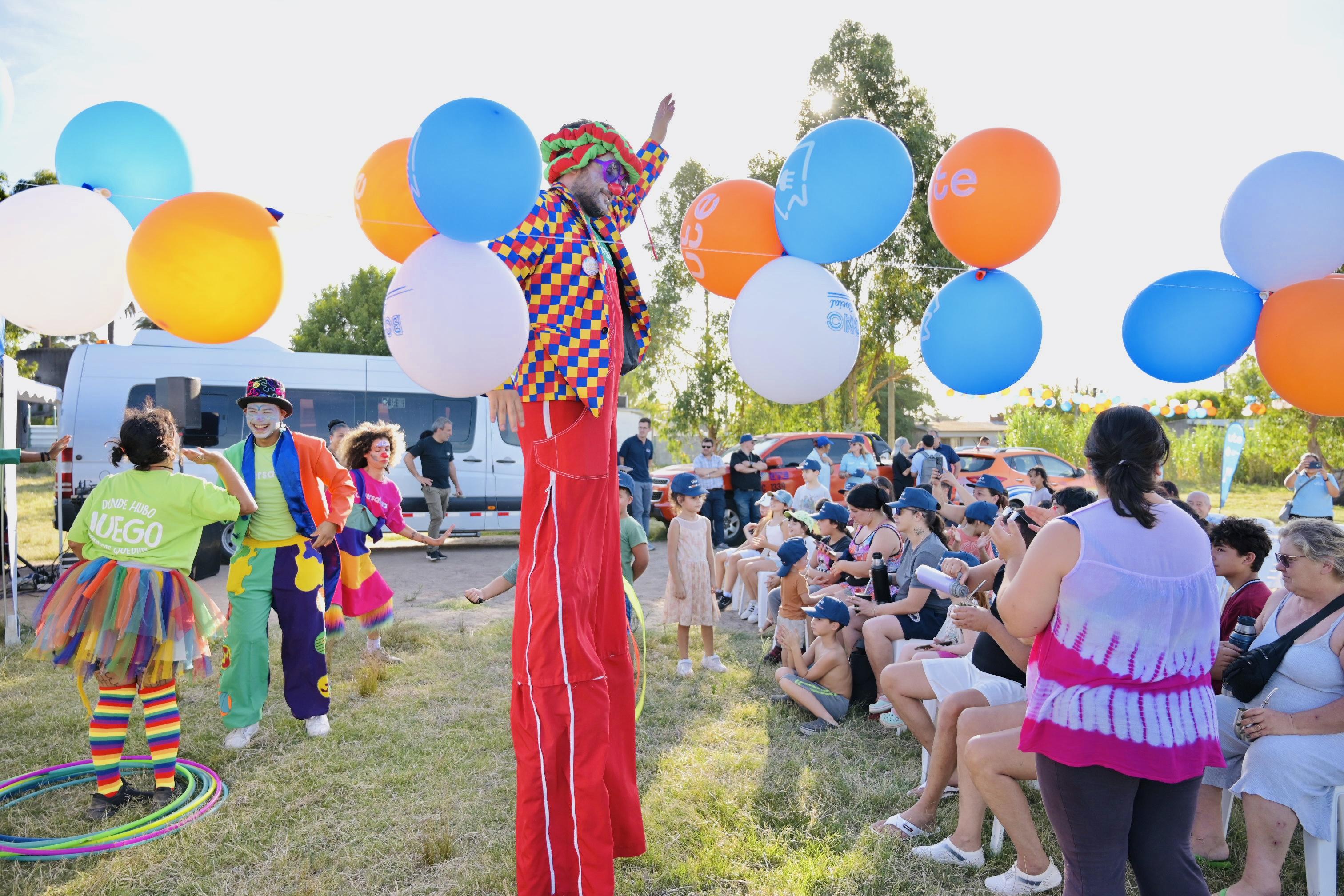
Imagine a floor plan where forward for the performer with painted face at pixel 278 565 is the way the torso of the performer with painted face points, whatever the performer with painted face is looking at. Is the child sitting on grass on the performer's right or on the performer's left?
on the performer's left

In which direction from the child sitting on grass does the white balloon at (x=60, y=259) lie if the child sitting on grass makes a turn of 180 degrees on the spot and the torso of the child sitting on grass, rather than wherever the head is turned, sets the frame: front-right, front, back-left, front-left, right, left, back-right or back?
back-right

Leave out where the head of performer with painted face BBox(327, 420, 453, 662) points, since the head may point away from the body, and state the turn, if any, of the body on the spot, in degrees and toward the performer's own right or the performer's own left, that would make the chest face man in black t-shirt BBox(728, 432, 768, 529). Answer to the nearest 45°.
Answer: approximately 90° to the performer's own left

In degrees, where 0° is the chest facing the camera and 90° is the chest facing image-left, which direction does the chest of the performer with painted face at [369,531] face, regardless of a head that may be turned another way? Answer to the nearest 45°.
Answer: approximately 315°

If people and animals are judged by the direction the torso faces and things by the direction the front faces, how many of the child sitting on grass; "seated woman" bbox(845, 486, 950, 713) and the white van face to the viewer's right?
1

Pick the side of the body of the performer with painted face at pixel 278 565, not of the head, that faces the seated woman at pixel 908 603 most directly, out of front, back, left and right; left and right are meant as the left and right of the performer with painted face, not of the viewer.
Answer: left

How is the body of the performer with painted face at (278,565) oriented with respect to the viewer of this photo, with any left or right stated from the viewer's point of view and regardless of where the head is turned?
facing the viewer

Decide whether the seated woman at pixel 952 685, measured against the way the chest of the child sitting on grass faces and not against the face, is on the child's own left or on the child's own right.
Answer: on the child's own left

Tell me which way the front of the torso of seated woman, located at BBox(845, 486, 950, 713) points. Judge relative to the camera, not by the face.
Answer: to the viewer's left

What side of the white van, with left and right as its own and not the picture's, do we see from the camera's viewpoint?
right

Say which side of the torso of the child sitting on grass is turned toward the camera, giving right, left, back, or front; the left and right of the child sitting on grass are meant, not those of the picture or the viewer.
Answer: left

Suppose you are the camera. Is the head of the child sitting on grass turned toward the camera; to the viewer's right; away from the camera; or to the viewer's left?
to the viewer's left

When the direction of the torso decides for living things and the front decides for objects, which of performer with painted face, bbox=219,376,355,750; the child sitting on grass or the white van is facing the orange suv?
the white van

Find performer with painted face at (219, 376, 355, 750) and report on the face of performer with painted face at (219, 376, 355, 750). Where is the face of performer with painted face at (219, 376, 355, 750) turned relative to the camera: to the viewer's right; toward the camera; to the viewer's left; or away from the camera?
toward the camera

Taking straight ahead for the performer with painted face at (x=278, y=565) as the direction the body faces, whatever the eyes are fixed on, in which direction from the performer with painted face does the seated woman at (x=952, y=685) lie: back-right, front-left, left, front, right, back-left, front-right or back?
front-left

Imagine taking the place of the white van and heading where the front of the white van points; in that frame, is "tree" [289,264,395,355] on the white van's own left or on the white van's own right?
on the white van's own left
